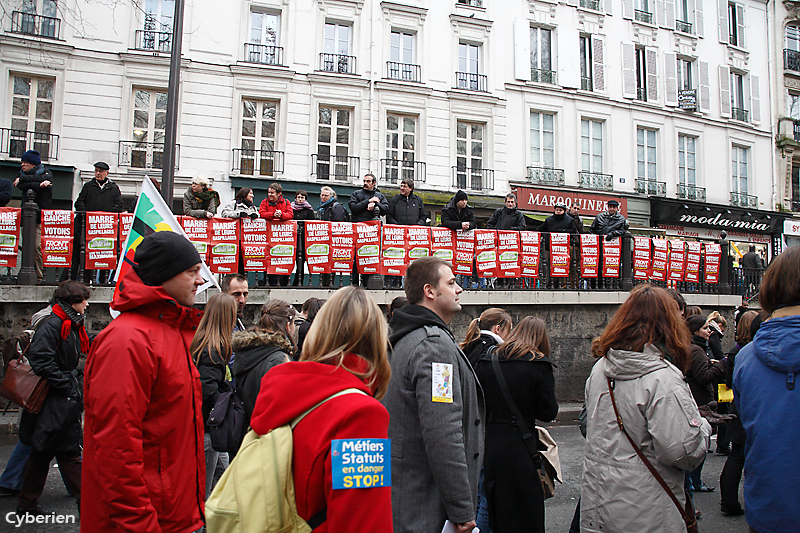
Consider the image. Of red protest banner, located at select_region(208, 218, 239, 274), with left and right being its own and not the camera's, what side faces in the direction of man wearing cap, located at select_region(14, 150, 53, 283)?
right

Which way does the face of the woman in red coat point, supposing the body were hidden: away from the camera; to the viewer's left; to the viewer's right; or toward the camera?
away from the camera

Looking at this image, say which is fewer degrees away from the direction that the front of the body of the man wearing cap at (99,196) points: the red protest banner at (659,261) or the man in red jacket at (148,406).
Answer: the man in red jacket

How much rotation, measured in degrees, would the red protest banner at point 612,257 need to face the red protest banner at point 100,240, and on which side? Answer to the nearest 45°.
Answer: approximately 45° to its right

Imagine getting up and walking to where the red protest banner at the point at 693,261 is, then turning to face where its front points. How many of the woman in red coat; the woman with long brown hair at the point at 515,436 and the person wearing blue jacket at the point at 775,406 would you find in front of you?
3

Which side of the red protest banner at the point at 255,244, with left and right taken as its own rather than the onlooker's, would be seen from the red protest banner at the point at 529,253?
left

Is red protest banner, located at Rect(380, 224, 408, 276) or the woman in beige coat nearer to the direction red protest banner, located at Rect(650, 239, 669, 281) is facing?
the woman in beige coat

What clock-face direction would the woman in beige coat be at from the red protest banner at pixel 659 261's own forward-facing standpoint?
The woman in beige coat is roughly at 12 o'clock from the red protest banner.

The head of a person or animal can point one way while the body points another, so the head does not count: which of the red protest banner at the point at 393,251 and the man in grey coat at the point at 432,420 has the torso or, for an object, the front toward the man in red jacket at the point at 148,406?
the red protest banner

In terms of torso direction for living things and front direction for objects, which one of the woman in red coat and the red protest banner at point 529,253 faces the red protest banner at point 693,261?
the woman in red coat
